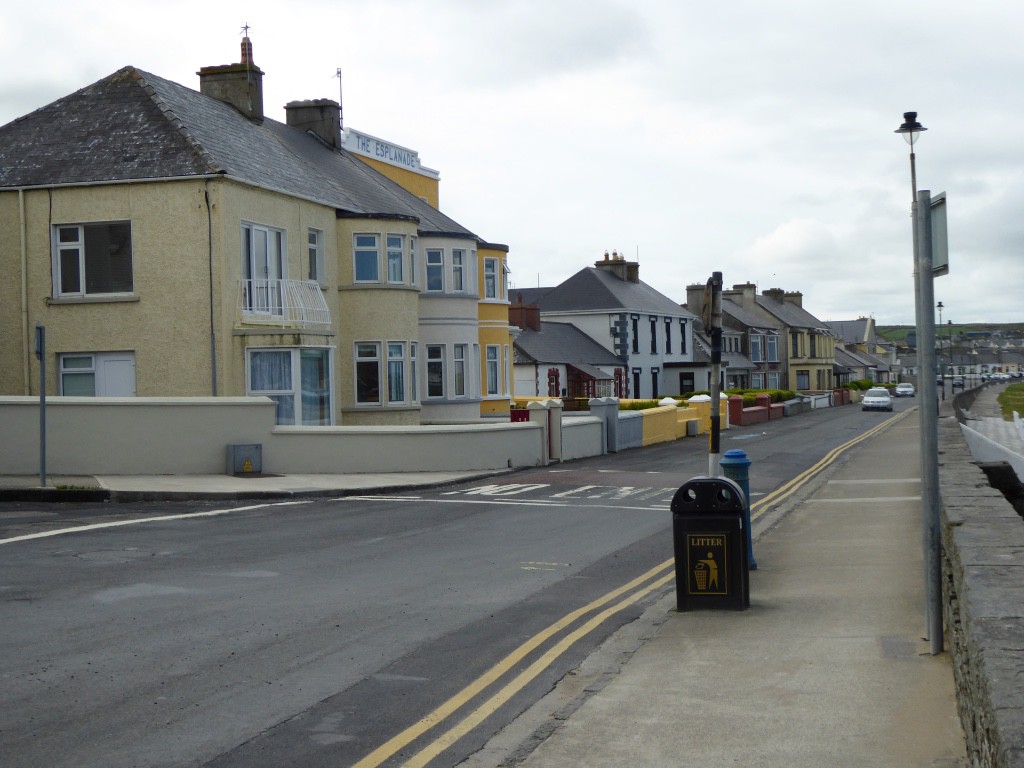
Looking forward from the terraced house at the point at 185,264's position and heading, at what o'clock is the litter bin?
The litter bin is roughly at 1 o'clock from the terraced house.

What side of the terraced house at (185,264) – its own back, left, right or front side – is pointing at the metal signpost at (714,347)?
front

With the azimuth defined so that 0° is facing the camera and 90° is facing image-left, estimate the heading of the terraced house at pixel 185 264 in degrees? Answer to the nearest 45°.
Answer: approximately 315°

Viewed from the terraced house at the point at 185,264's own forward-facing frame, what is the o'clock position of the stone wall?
The stone wall is roughly at 1 o'clock from the terraced house.
